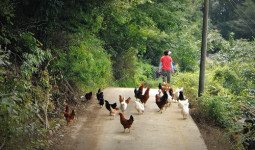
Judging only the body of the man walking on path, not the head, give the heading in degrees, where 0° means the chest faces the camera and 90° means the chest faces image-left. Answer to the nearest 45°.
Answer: approximately 180°

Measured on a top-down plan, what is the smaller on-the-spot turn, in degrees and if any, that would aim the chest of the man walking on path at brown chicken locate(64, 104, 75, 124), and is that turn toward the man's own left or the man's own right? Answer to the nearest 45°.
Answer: approximately 135° to the man's own left

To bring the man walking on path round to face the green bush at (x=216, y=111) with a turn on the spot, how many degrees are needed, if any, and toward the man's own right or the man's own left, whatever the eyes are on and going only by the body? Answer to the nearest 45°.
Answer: approximately 180°

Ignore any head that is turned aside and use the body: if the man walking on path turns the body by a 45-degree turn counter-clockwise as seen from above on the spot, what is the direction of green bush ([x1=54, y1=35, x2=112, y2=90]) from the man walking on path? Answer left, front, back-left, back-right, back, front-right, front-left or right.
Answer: left
